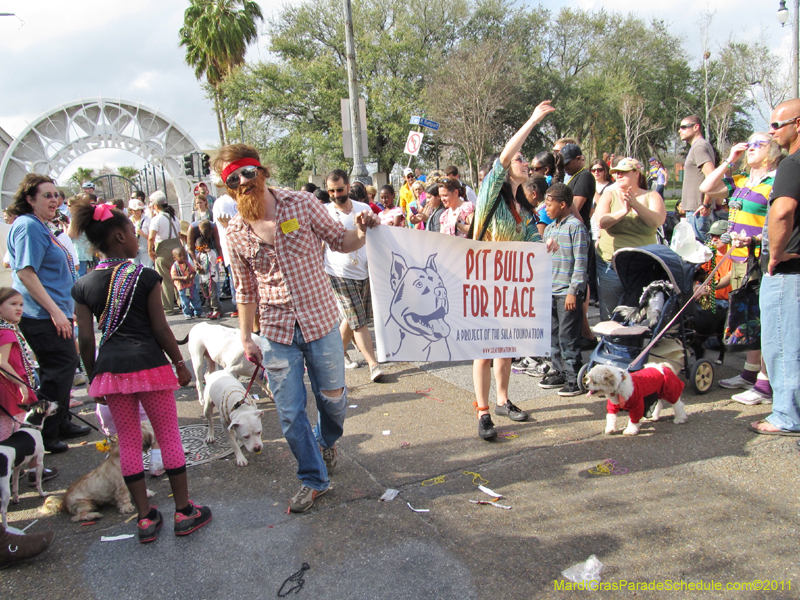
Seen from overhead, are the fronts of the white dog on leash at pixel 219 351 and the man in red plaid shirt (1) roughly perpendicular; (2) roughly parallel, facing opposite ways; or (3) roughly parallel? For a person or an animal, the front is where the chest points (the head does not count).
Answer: roughly perpendicular

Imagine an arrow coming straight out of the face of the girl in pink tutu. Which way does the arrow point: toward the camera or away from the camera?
away from the camera

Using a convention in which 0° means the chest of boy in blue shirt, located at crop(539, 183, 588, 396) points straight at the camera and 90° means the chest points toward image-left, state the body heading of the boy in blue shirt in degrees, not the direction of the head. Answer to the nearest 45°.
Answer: approximately 45°

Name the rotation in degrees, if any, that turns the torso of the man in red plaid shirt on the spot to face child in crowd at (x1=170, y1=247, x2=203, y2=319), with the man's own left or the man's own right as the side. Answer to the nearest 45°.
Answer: approximately 180°

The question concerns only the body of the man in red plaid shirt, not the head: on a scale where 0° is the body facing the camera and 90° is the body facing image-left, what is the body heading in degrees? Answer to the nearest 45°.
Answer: approximately 0°

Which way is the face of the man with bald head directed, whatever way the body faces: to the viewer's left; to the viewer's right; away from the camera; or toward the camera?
to the viewer's left
